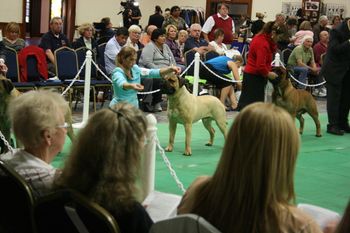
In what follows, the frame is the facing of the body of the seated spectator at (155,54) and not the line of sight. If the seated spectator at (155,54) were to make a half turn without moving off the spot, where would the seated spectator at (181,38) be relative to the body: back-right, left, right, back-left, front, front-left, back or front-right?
front-right

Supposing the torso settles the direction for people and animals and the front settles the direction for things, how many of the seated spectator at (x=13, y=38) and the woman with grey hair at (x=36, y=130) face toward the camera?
1

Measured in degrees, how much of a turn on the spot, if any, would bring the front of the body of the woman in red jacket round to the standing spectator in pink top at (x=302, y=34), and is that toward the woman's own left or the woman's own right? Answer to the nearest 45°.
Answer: approximately 90° to the woman's own left

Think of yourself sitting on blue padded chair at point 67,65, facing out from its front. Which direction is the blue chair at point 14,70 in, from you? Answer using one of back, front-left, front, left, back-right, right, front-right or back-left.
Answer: right

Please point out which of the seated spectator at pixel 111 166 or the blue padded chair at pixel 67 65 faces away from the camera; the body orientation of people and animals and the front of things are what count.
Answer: the seated spectator

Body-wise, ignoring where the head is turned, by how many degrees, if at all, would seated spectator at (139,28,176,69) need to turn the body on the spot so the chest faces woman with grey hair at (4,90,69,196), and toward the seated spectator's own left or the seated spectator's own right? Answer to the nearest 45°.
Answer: approximately 45° to the seated spectator's own right

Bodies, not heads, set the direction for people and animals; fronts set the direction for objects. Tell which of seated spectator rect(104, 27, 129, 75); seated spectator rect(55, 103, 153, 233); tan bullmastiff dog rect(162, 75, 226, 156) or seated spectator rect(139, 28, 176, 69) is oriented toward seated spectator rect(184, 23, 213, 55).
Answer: seated spectator rect(55, 103, 153, 233)

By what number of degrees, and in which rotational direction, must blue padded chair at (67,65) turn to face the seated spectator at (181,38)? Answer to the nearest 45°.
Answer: approximately 90° to its left

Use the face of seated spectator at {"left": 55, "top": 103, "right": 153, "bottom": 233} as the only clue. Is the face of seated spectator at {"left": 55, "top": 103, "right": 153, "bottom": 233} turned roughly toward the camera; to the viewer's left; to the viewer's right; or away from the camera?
away from the camera

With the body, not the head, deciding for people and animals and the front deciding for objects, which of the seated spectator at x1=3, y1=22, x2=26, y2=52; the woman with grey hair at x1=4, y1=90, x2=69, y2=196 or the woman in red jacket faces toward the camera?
the seated spectator

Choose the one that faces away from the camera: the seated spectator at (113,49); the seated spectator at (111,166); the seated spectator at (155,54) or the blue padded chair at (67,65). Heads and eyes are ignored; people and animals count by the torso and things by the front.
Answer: the seated spectator at (111,166)

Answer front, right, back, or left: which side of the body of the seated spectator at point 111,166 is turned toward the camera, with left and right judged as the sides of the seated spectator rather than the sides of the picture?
back

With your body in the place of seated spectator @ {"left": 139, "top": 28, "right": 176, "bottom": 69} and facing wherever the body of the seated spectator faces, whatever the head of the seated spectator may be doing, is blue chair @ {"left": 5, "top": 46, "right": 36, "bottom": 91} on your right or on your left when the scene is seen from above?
on your right

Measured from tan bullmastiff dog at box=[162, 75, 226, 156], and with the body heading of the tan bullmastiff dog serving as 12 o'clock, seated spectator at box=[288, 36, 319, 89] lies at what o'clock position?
The seated spectator is roughly at 5 o'clock from the tan bullmastiff dog.

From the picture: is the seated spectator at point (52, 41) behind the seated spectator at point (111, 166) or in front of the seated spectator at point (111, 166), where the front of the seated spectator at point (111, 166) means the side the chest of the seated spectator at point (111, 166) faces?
in front
